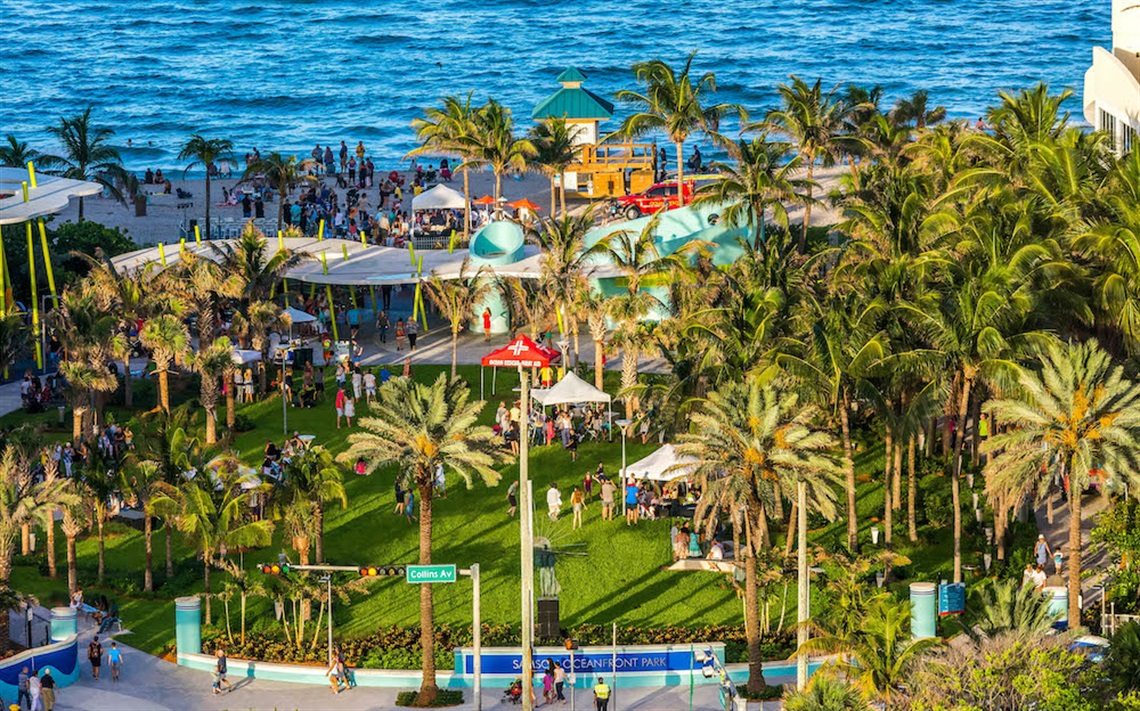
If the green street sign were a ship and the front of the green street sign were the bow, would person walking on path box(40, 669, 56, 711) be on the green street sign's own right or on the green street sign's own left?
on the green street sign's own right

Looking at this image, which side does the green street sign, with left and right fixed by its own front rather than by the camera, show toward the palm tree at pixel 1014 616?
left

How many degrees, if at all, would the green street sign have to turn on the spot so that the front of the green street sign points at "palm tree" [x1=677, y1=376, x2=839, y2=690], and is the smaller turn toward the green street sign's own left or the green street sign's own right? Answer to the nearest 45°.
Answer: approximately 90° to the green street sign's own left

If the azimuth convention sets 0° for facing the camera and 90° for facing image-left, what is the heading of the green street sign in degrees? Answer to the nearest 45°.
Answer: approximately 0°

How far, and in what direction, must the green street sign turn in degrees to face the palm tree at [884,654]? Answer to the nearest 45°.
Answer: approximately 45° to its left
